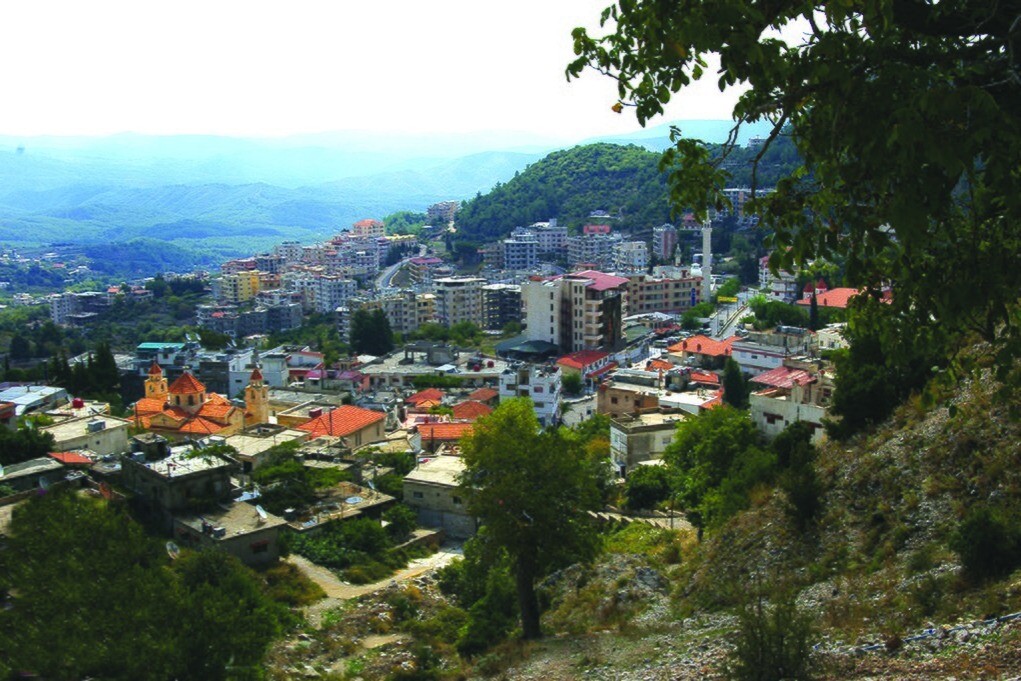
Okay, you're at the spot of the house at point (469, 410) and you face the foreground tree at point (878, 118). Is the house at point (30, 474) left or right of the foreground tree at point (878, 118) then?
right

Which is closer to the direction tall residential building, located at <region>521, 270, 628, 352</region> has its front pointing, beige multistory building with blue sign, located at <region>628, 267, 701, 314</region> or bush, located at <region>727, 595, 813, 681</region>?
the bush

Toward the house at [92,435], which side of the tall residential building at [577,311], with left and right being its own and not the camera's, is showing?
right

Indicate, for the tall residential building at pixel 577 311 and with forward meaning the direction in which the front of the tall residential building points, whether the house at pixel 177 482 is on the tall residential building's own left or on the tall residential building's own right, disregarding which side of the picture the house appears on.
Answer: on the tall residential building's own right

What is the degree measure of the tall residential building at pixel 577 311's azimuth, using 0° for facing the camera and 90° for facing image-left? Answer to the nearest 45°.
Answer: approximately 315°

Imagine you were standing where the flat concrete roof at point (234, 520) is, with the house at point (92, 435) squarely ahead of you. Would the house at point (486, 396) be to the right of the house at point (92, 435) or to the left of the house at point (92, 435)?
right

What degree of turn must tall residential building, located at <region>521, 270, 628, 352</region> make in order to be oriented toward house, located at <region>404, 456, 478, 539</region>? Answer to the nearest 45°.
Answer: approximately 45° to its right

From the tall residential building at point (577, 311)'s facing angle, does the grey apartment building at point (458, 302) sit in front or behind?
behind

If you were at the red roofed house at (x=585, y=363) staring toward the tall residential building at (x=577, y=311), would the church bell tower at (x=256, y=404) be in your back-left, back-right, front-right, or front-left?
back-left

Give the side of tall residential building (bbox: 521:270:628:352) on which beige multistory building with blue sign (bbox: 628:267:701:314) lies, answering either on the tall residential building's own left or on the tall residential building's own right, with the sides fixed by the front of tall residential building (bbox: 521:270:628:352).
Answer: on the tall residential building's own left

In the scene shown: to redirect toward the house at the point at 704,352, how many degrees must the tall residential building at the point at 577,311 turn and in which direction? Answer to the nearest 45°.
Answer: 0° — it already faces it

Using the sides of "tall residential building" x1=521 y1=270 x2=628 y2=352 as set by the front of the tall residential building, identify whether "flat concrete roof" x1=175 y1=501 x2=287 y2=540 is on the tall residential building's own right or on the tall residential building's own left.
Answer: on the tall residential building's own right
